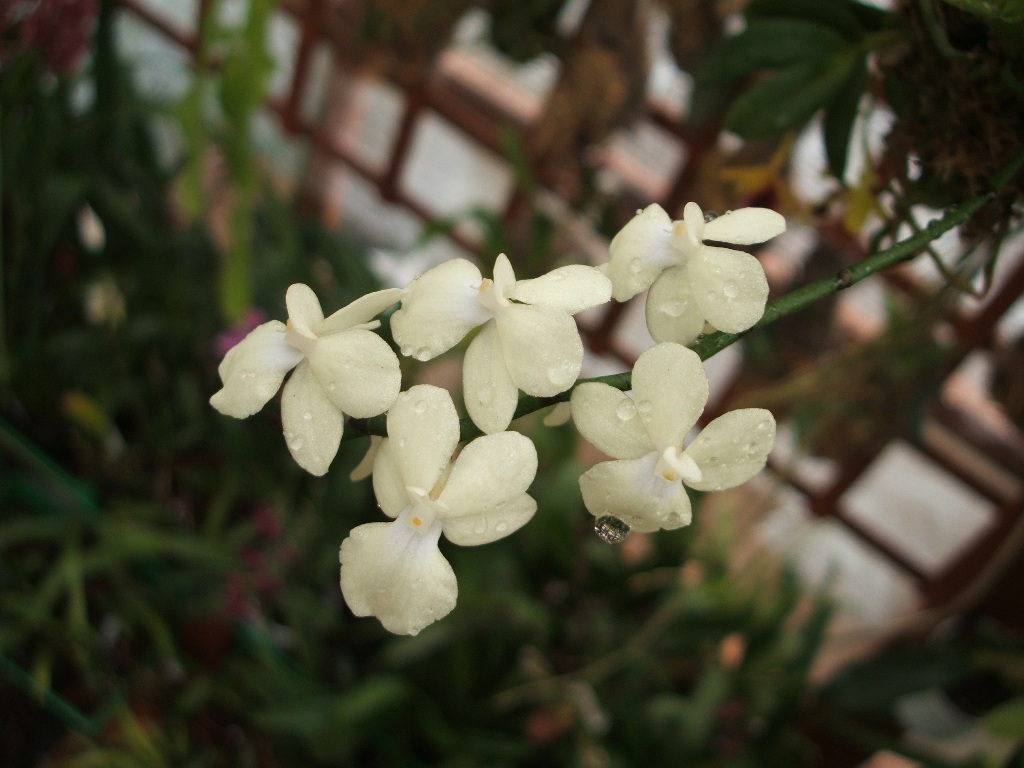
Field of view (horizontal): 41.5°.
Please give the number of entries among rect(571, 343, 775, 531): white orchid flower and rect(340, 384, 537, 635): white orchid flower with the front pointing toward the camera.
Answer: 2

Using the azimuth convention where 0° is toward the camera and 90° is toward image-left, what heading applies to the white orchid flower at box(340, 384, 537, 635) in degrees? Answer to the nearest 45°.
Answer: approximately 0°

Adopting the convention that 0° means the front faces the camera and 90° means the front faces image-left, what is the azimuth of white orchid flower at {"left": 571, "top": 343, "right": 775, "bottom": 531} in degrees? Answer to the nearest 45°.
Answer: approximately 0°
